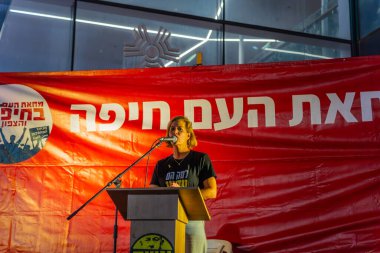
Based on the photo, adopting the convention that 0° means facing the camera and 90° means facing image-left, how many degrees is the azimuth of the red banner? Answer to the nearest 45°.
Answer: approximately 0°

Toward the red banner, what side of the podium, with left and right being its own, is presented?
back

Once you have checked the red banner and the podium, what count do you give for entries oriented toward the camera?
2

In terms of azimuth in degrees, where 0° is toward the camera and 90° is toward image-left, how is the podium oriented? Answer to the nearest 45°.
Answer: approximately 0°

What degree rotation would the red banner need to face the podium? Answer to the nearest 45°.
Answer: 0° — it already faces it
